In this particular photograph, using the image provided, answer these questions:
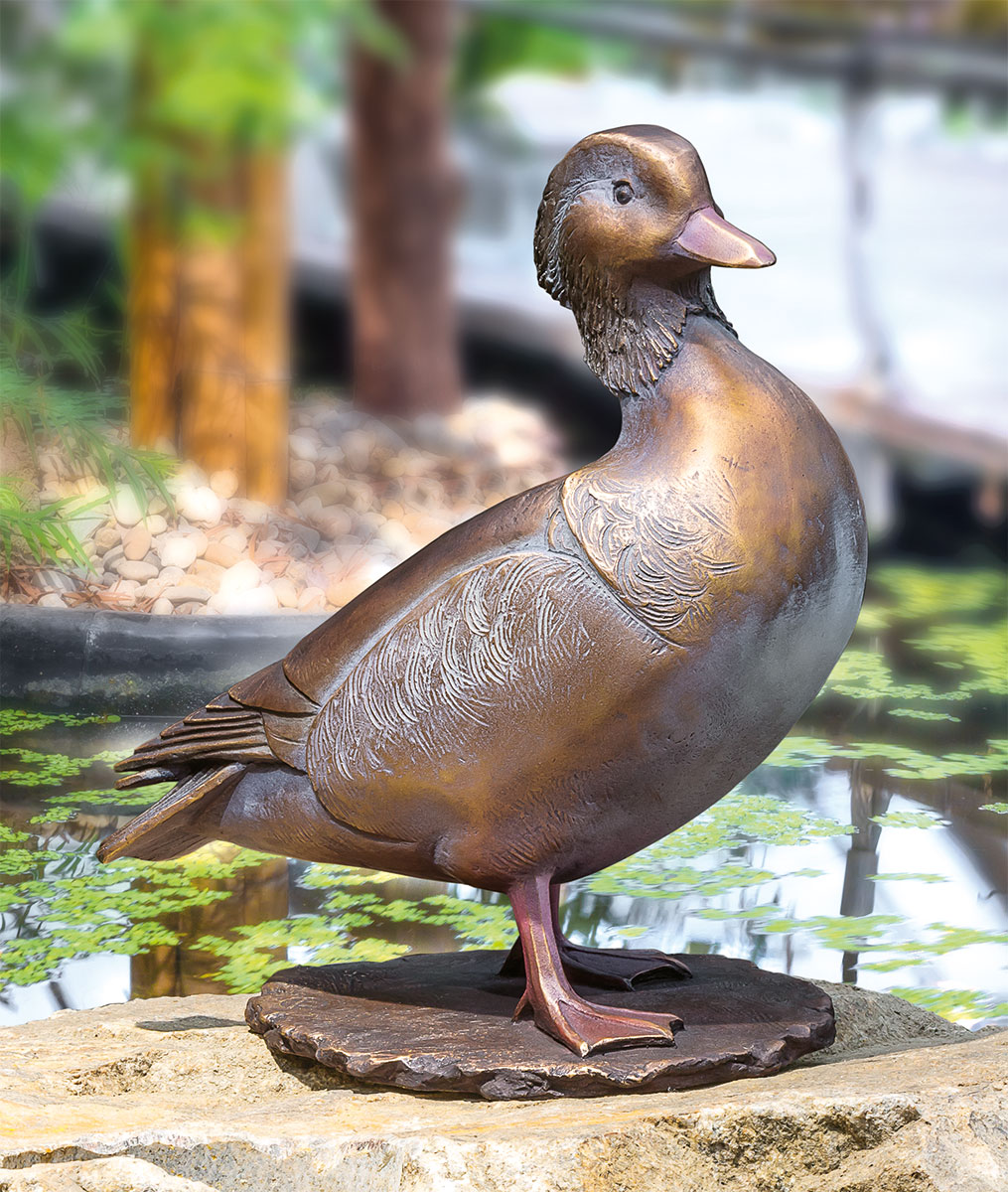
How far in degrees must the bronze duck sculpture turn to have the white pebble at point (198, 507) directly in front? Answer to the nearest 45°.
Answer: approximately 90° to its left

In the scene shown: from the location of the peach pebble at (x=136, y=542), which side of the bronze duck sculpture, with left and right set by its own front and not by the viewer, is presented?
left

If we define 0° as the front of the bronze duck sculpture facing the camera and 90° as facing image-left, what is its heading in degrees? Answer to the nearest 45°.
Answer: approximately 270°

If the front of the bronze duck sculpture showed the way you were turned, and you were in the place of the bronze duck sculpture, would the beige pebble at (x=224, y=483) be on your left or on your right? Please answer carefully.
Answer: on your left

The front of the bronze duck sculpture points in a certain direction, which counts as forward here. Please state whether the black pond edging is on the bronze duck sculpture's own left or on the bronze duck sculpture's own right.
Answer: on the bronze duck sculpture's own left

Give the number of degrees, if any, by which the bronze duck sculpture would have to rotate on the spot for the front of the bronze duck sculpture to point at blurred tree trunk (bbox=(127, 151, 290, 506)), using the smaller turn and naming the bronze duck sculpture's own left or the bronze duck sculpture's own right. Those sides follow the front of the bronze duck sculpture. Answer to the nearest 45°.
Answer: approximately 90° to the bronze duck sculpture's own left

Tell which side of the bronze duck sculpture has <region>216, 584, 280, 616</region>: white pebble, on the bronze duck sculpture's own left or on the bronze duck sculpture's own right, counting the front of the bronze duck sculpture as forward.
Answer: on the bronze duck sculpture's own left

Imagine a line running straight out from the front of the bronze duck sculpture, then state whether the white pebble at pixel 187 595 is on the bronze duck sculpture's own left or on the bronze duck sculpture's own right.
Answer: on the bronze duck sculpture's own left

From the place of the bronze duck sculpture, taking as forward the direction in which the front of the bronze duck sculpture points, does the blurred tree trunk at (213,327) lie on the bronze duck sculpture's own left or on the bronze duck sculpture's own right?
on the bronze duck sculpture's own left

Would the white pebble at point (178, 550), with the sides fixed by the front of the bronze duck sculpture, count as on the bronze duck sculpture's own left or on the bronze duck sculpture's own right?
on the bronze duck sculpture's own left
